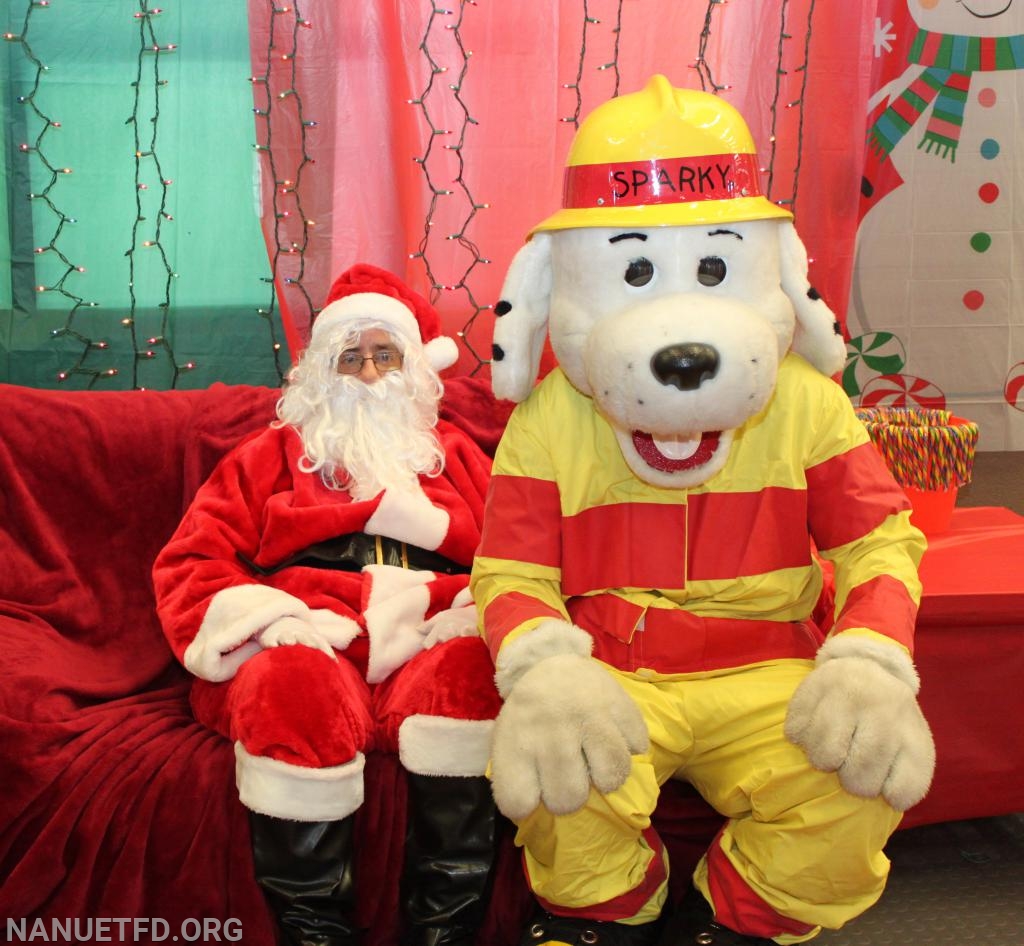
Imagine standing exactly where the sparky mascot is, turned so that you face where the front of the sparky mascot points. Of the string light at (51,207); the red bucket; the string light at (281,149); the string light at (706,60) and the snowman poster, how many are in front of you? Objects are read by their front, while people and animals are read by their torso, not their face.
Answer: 0

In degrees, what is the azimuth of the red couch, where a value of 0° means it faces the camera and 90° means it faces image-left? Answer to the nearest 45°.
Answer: approximately 0°

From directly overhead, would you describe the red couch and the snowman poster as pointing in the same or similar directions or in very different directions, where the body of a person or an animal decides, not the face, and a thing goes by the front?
same or similar directions

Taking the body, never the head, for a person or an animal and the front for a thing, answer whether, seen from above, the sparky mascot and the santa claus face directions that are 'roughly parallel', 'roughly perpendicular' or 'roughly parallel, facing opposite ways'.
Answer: roughly parallel

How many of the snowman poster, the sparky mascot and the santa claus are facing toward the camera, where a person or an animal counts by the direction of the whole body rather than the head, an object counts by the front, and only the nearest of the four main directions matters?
3

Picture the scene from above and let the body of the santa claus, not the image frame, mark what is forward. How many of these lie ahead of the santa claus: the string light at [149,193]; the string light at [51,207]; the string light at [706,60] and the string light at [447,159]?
0

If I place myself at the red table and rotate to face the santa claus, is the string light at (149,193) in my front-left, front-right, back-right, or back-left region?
front-right

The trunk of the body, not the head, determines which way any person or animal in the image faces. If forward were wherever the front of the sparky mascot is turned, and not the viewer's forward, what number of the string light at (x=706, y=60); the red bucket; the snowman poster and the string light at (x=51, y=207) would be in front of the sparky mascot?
0

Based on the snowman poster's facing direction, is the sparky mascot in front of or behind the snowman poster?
in front

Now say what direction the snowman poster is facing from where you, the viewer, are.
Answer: facing the viewer

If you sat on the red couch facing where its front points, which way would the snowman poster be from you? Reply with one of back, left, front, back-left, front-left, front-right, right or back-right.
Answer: back-left

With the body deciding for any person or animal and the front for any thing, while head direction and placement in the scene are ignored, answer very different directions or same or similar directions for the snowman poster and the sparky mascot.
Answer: same or similar directions

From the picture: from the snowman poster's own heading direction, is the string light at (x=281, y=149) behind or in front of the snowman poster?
in front

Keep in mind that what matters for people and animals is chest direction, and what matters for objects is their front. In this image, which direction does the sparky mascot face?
toward the camera
